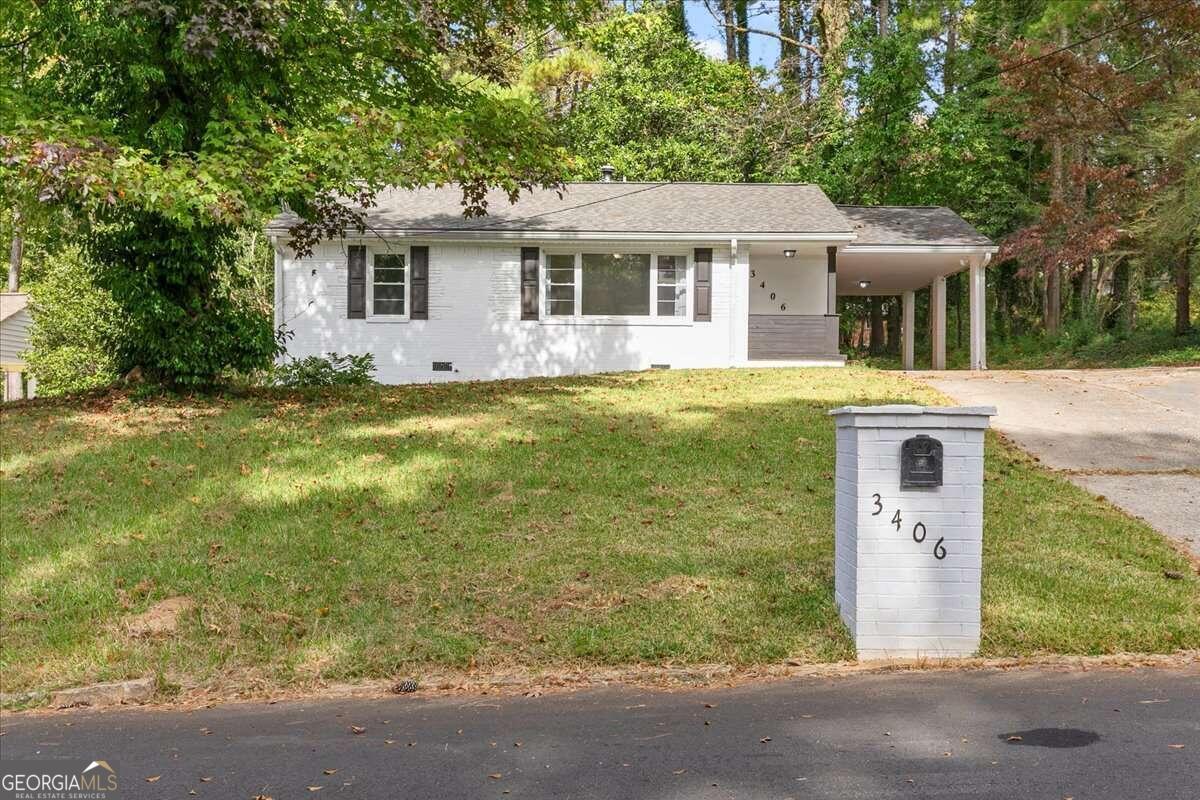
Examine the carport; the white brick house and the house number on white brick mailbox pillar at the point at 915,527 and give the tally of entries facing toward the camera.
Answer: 3

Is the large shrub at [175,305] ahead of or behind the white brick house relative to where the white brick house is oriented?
ahead

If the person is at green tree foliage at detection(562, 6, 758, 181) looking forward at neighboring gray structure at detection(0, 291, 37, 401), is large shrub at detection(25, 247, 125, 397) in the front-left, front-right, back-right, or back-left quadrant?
front-left

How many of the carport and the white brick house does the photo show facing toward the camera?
2

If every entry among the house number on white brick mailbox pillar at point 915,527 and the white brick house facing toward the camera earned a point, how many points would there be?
2

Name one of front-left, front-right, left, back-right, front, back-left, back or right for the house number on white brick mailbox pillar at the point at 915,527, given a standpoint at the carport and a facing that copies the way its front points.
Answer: front

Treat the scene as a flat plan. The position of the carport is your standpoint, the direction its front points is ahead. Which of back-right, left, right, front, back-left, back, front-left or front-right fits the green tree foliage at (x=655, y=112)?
back-right

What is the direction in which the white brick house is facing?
toward the camera

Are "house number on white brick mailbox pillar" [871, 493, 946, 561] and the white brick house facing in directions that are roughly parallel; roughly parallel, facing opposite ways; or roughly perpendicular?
roughly parallel

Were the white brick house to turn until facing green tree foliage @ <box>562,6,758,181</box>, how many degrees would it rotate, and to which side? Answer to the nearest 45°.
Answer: approximately 180°

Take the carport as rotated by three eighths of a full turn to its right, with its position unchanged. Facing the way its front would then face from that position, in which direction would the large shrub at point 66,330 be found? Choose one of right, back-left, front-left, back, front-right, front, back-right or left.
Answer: front-left

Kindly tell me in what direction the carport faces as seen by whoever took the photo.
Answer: facing the viewer

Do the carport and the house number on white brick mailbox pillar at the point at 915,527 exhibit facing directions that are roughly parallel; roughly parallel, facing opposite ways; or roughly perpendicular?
roughly parallel

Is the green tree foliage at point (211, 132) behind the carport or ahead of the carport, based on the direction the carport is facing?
ahead

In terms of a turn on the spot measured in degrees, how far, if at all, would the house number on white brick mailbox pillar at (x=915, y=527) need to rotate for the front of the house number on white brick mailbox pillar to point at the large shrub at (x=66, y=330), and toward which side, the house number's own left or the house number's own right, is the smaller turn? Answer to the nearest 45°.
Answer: approximately 135° to the house number's own right

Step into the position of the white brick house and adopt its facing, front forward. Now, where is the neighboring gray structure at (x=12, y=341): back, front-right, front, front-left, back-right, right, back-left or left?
back-right
